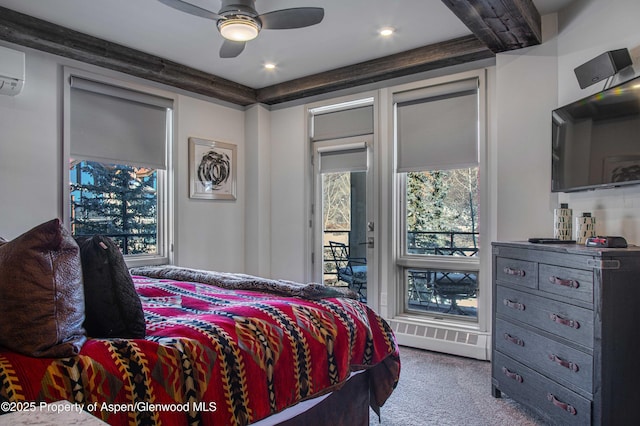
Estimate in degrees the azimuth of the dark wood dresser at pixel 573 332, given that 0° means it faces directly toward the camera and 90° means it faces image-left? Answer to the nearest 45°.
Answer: approximately 45°

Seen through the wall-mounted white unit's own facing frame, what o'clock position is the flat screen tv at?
The flat screen tv is roughly at 12 o'clock from the wall-mounted white unit.

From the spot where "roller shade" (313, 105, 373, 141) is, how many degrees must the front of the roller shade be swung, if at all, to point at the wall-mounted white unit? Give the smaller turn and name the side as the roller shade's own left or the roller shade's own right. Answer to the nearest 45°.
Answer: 0° — it already faces it

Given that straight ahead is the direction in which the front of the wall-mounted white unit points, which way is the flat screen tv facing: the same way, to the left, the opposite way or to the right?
the opposite way

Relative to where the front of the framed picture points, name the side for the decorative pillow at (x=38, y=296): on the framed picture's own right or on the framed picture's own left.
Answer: on the framed picture's own right

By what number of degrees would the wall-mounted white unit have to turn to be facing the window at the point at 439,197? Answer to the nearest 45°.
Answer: approximately 45° to its left
